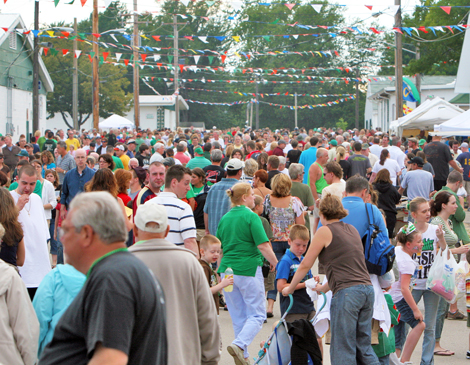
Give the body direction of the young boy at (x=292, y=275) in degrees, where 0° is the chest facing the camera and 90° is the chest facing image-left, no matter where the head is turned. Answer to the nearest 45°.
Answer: approximately 315°

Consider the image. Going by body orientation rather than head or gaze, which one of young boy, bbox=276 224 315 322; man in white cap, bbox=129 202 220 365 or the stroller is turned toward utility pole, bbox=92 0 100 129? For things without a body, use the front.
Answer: the man in white cap

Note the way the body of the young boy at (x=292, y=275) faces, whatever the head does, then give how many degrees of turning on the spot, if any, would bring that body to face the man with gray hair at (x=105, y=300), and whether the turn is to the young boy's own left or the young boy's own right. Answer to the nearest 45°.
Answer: approximately 45° to the young boy's own right

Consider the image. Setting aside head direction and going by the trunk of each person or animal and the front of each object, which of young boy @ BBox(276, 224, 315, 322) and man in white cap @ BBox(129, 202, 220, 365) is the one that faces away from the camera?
the man in white cap

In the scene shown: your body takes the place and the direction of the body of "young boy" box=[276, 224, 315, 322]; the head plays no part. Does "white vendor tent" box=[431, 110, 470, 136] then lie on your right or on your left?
on your left
